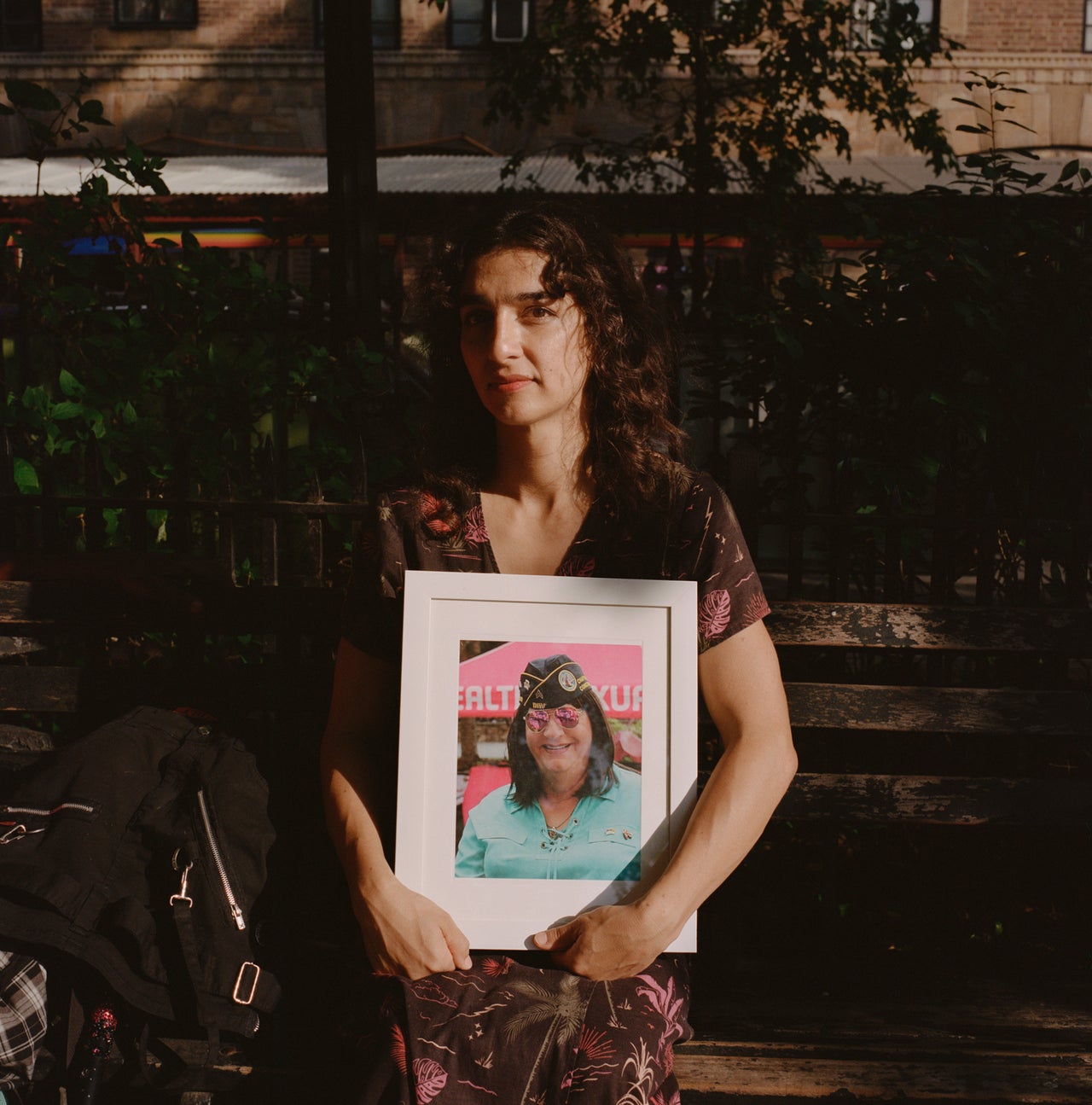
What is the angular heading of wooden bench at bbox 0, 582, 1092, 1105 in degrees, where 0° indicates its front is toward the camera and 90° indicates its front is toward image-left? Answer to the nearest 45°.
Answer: approximately 0°

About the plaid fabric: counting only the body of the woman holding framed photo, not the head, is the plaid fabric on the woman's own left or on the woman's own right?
on the woman's own right

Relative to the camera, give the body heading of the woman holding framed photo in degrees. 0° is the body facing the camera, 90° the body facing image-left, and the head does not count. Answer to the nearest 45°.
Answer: approximately 0°

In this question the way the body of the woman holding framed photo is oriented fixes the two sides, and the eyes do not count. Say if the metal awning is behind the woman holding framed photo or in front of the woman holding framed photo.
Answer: behind
